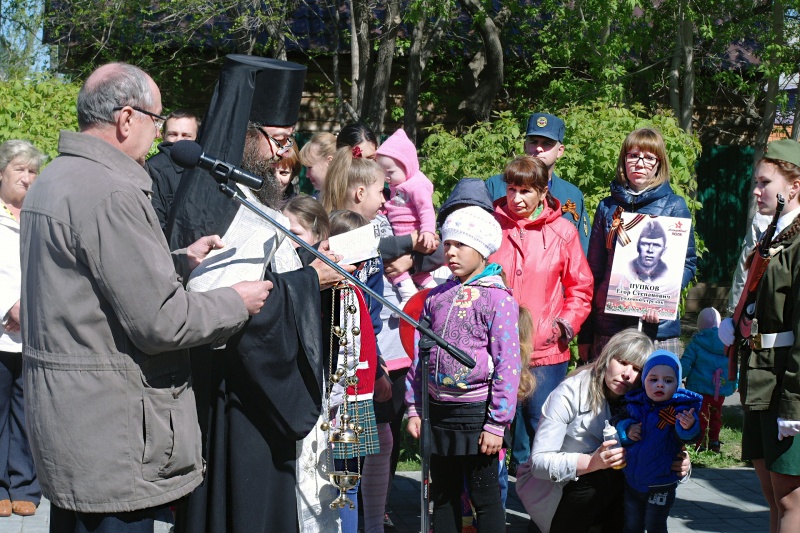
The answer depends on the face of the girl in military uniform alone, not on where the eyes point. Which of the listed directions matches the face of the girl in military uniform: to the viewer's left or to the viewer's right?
to the viewer's left

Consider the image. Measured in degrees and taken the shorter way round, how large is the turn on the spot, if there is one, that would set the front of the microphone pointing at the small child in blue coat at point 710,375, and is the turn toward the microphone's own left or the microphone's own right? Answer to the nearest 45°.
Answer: approximately 135° to the microphone's own right

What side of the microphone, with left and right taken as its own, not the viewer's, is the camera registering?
left

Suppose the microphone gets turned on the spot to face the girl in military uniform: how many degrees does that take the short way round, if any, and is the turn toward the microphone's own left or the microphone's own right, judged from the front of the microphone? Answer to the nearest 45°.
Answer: approximately 180°
